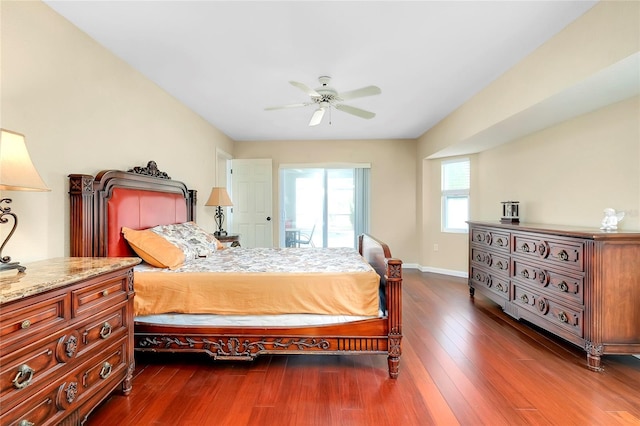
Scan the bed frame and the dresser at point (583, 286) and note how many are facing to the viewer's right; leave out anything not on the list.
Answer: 1

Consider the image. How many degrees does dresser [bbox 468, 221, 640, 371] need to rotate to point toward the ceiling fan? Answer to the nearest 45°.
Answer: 0° — it already faces it

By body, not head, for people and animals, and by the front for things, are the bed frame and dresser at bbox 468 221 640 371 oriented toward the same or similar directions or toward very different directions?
very different directions

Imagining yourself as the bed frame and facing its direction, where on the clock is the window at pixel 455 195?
The window is roughly at 11 o'clock from the bed frame.

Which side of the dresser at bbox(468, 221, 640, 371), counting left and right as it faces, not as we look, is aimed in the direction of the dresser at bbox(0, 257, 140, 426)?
front

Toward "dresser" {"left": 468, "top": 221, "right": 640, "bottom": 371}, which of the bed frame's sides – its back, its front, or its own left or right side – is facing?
front

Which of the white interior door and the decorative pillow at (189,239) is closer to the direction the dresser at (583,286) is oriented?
the decorative pillow

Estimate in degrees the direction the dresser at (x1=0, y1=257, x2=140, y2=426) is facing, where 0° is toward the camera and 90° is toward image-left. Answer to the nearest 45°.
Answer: approximately 315°

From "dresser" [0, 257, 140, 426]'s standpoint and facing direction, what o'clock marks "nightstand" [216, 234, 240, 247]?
The nightstand is roughly at 9 o'clock from the dresser.

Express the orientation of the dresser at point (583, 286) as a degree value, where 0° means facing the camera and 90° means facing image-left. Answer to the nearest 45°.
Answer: approximately 45°

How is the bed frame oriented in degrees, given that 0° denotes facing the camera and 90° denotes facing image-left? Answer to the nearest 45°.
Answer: approximately 270°

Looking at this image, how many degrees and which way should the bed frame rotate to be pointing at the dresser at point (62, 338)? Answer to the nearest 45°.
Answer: approximately 135° to its right

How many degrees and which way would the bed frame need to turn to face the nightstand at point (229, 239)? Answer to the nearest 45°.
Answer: approximately 90° to its left

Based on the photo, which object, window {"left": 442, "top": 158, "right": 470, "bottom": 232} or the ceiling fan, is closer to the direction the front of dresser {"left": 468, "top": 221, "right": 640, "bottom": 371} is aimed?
the ceiling fan

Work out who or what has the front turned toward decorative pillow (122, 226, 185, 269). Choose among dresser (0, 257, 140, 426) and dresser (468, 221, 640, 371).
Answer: dresser (468, 221, 640, 371)

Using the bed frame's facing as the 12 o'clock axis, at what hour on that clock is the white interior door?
The white interior door is roughly at 9 o'clock from the bed frame.
